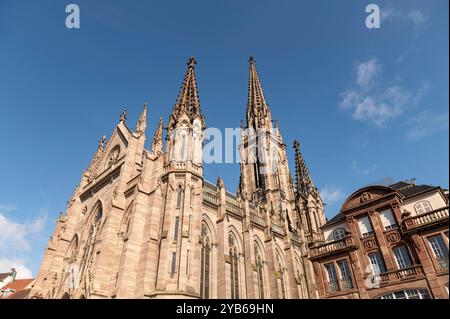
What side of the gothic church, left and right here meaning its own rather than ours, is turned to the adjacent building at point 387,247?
left

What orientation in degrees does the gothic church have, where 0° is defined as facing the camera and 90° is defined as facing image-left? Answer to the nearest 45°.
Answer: approximately 45°
